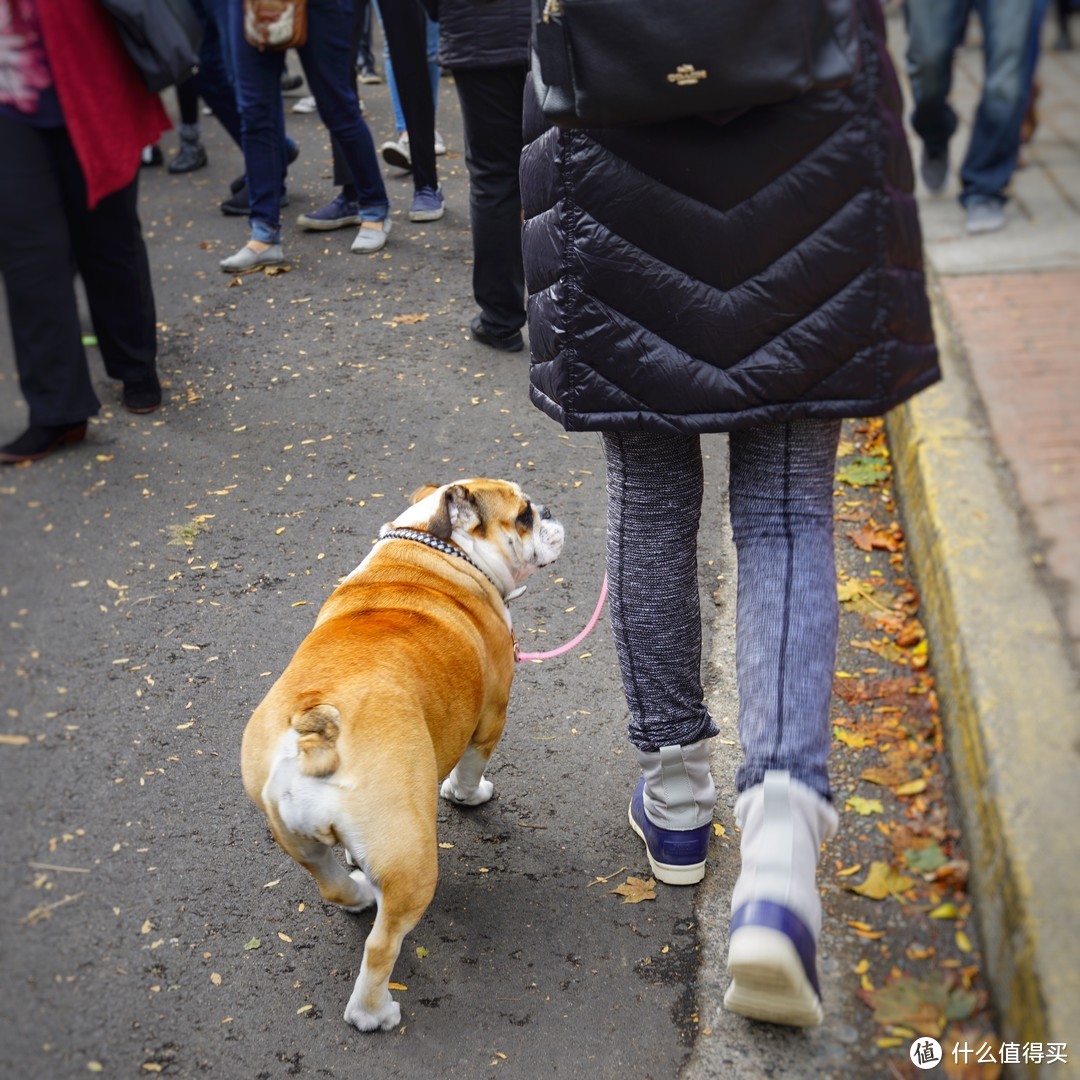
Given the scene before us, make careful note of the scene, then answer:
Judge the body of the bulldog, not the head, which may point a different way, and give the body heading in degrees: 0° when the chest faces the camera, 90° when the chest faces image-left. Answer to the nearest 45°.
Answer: approximately 225°

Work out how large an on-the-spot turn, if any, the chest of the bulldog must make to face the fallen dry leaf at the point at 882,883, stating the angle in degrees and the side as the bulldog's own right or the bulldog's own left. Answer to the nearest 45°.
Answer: approximately 45° to the bulldog's own right
